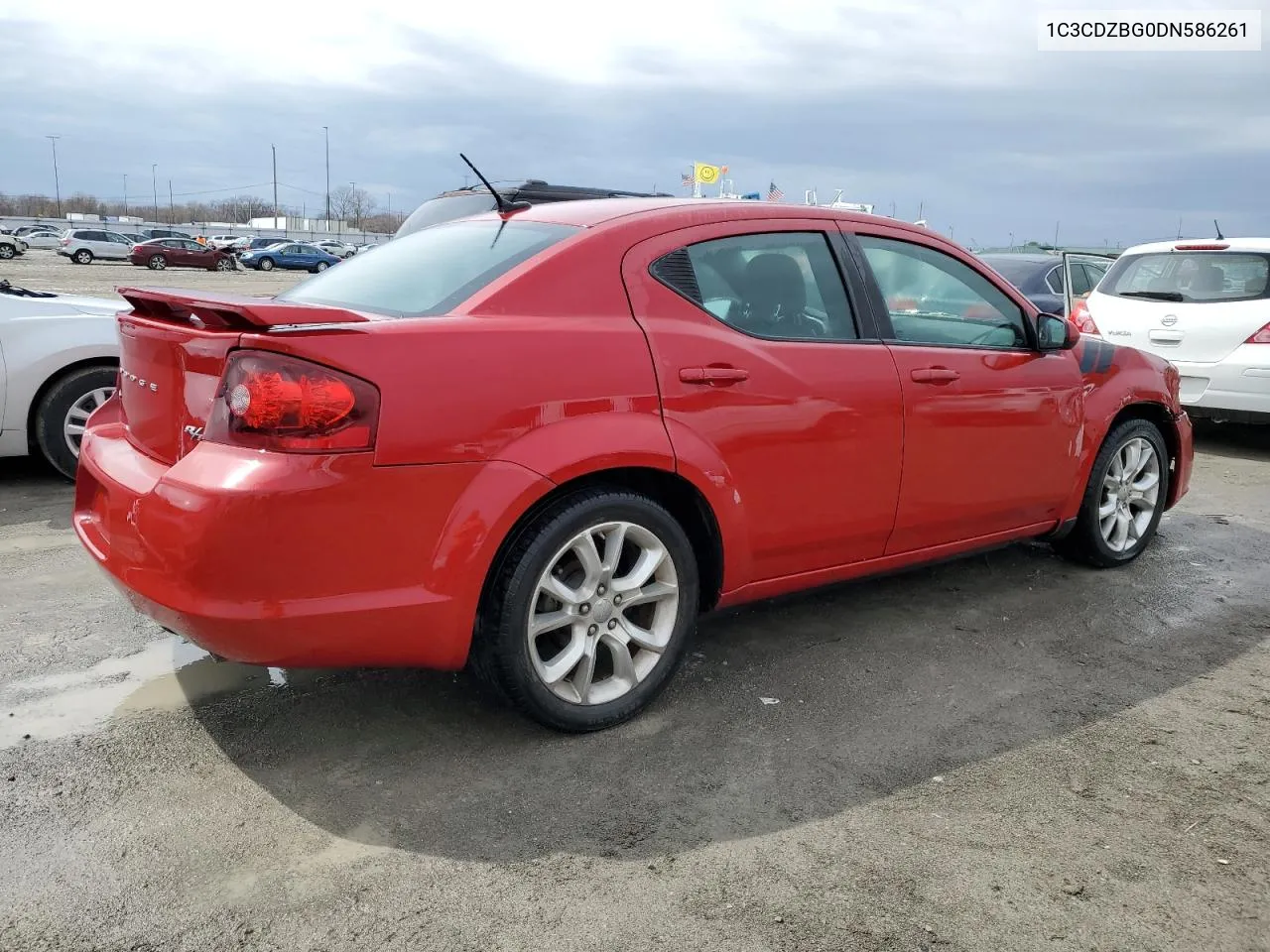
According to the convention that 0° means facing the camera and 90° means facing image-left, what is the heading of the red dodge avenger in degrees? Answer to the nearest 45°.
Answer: approximately 225°

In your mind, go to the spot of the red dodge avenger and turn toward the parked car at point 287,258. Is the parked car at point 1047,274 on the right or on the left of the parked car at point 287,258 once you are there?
right

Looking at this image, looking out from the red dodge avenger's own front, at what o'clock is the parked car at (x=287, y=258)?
The parked car is roughly at 10 o'clock from the red dodge avenger.

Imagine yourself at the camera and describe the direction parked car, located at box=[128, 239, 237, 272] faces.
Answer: facing to the right of the viewer

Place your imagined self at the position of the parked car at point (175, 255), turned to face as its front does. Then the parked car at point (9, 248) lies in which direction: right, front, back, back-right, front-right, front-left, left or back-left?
back-left

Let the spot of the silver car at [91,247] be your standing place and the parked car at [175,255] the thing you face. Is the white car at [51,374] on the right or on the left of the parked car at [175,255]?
right

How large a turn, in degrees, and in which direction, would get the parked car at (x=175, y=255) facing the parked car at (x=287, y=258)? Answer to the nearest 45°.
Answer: approximately 45° to its left
